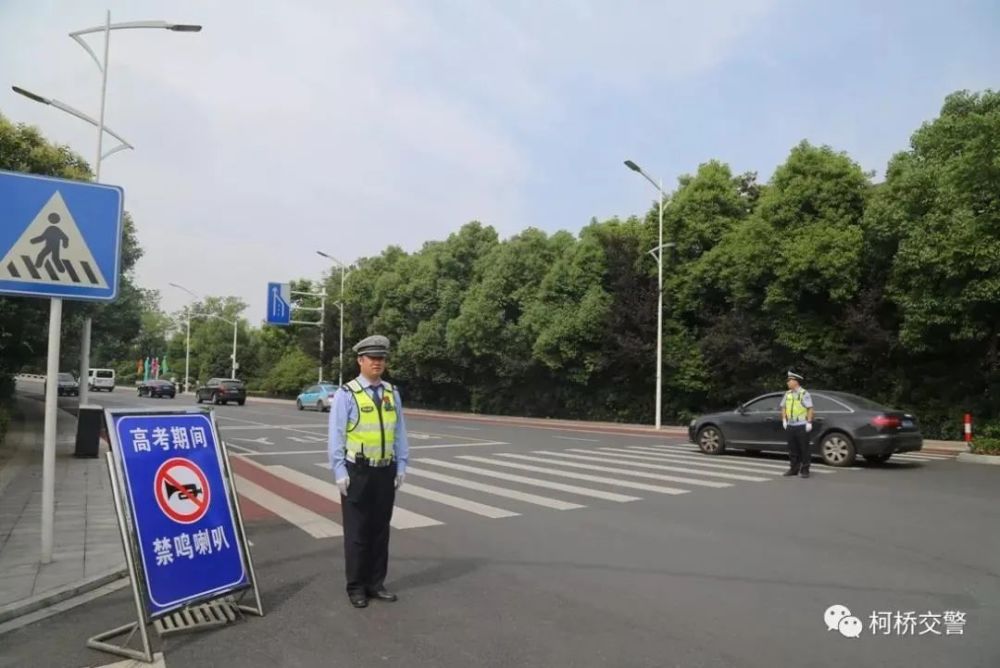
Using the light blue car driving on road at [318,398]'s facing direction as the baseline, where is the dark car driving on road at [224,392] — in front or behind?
in front

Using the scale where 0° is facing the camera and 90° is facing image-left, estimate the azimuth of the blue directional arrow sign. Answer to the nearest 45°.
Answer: approximately 0°

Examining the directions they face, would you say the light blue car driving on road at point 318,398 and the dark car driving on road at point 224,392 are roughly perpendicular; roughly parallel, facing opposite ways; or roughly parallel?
roughly parallel

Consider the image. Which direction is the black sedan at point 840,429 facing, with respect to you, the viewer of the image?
facing away from the viewer and to the left of the viewer

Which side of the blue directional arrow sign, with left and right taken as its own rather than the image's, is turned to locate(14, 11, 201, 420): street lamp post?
front

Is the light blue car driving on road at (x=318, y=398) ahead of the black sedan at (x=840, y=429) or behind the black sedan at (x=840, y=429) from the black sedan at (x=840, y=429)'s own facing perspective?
ahead

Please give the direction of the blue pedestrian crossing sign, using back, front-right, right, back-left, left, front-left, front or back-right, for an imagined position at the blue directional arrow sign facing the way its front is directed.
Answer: front
